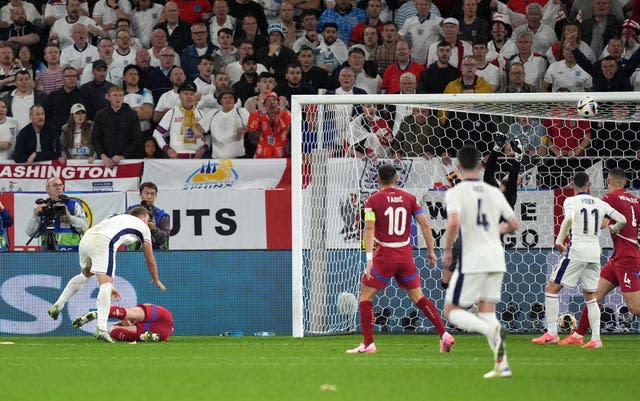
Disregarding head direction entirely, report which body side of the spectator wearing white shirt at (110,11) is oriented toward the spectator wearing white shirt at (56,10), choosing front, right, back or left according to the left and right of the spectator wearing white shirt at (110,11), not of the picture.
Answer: right

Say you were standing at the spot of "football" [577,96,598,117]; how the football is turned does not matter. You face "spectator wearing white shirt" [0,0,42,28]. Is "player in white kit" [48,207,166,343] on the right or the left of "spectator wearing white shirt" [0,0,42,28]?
left

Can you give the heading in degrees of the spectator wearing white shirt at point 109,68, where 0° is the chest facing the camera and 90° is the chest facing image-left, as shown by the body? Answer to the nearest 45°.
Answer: approximately 0°
